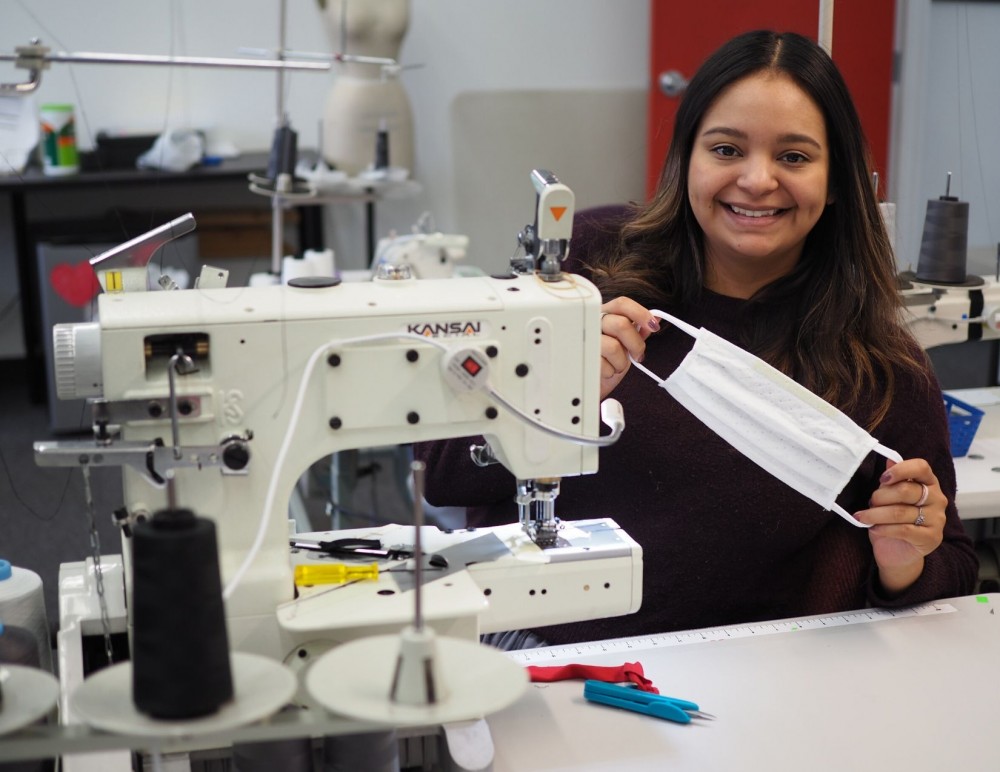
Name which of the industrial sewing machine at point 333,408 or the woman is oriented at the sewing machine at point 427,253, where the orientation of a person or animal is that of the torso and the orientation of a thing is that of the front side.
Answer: the industrial sewing machine

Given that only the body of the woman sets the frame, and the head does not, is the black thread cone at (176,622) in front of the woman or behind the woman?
in front

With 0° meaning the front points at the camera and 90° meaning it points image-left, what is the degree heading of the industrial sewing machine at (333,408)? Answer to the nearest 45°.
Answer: approximately 180°

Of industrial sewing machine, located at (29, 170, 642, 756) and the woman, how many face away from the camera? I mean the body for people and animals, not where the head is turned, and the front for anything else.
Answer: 1

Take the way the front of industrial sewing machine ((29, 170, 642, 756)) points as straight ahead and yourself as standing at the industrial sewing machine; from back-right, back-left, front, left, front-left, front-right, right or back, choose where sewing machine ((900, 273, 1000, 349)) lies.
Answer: front-right

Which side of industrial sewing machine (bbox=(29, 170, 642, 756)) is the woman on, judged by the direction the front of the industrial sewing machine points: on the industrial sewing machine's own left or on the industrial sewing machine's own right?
on the industrial sewing machine's own right

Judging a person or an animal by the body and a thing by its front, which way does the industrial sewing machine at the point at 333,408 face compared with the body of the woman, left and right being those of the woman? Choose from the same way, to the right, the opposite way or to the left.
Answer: the opposite way

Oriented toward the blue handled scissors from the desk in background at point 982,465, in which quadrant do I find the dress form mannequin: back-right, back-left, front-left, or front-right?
back-right

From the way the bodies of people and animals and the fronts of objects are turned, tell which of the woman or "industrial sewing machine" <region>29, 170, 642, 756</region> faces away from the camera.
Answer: the industrial sewing machine

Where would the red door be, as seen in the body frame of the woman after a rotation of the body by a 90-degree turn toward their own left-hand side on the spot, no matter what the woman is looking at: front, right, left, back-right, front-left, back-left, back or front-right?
left

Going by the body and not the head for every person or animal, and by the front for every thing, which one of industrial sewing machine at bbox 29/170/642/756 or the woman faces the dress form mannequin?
the industrial sewing machine

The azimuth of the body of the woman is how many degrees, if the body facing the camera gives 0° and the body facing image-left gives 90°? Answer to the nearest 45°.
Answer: approximately 0°

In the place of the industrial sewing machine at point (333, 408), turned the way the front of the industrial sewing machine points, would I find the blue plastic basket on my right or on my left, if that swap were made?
on my right

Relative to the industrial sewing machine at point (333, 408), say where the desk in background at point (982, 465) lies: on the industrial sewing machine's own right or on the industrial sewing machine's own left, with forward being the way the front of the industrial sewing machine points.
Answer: on the industrial sewing machine's own right

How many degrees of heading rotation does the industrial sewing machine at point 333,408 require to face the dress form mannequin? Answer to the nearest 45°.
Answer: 0° — it already faces it
